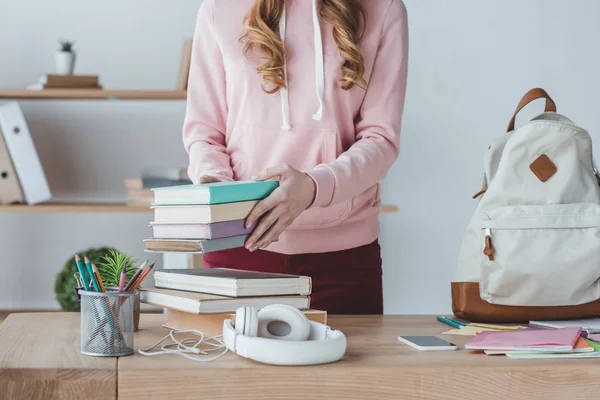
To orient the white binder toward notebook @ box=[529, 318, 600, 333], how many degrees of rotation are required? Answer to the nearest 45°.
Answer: approximately 45° to its left

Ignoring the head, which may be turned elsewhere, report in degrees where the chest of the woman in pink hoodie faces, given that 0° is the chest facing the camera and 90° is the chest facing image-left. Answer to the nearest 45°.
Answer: approximately 0°

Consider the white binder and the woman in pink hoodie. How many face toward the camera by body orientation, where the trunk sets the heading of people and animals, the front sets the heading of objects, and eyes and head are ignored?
2

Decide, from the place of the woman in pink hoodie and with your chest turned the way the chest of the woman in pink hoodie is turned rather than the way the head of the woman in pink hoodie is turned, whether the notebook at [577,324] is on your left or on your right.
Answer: on your left

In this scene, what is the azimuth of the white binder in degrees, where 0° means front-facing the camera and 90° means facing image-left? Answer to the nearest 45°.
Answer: approximately 0°
